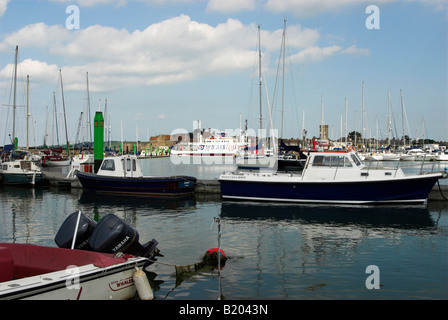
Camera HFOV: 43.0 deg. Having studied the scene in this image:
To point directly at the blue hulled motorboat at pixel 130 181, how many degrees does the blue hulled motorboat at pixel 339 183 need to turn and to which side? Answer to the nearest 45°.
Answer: approximately 180°

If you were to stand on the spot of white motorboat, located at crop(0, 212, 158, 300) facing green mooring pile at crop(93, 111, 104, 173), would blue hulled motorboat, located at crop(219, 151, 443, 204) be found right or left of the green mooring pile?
right

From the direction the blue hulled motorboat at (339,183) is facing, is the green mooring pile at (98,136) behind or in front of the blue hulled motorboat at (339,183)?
behind

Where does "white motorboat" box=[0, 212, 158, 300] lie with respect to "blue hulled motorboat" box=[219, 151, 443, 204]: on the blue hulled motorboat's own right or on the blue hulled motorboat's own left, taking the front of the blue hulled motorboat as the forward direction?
on the blue hulled motorboat's own right

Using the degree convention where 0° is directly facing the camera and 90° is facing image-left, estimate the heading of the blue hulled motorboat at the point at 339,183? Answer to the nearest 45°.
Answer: approximately 270°
